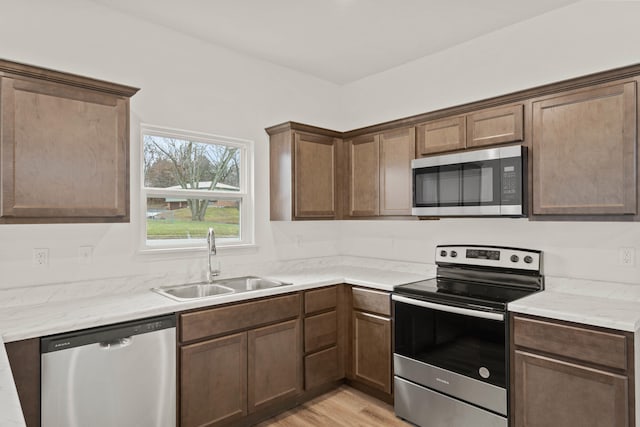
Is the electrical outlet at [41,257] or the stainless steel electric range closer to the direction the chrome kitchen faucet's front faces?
the stainless steel electric range

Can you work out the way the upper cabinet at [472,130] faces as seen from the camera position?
facing the viewer and to the left of the viewer

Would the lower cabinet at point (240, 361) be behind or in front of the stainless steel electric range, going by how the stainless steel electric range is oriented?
in front

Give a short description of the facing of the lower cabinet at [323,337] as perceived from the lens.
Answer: facing the viewer and to the right of the viewer

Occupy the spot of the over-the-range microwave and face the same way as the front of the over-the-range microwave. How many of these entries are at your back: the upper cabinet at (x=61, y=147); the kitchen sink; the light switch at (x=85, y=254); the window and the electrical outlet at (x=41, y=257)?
0

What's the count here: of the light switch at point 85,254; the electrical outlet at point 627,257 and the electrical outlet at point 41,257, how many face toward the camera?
3

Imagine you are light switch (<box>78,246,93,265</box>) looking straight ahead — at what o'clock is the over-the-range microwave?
The over-the-range microwave is roughly at 10 o'clock from the light switch.

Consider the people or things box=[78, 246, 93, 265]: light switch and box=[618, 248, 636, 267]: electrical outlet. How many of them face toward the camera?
2

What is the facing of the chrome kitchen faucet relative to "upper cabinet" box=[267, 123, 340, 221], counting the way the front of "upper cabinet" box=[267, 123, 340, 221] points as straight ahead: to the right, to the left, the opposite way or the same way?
the same way

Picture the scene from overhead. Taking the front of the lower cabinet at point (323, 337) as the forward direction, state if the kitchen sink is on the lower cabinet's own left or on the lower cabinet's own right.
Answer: on the lower cabinet's own right

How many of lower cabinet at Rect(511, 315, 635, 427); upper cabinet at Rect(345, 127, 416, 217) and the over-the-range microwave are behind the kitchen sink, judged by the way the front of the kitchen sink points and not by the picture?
0

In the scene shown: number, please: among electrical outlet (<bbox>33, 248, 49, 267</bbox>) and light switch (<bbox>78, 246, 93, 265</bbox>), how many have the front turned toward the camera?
2

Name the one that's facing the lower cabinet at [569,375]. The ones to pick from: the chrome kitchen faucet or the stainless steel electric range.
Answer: the chrome kitchen faucet

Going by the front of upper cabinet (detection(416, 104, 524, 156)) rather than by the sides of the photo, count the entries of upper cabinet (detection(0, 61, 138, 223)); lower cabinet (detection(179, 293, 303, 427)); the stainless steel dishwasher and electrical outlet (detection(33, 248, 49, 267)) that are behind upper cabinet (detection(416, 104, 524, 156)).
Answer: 0
